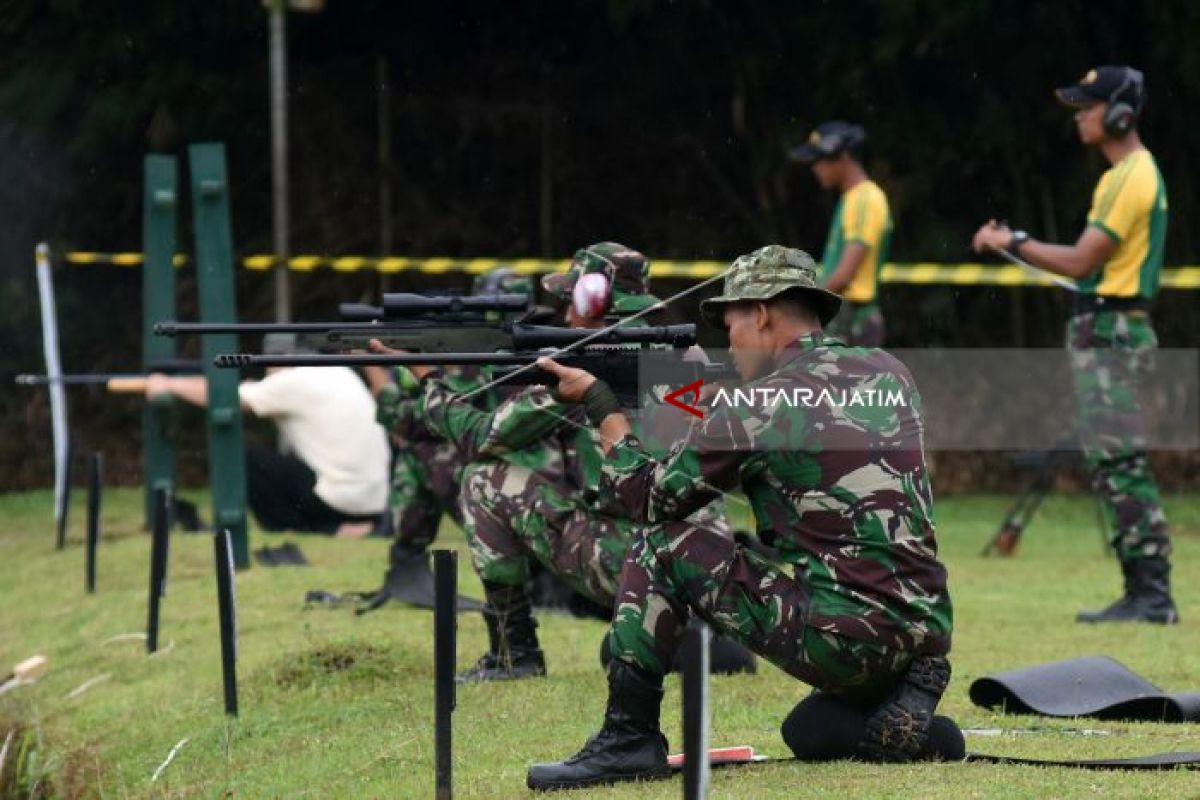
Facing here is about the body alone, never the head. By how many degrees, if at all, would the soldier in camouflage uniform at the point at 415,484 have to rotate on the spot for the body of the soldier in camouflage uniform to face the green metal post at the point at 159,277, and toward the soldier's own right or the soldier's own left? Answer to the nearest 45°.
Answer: approximately 45° to the soldier's own right

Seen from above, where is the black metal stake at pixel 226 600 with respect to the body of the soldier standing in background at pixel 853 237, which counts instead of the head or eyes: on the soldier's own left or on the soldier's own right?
on the soldier's own left

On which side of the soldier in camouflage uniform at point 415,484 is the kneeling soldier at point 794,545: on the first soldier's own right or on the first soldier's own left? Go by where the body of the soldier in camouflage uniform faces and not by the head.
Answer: on the first soldier's own left

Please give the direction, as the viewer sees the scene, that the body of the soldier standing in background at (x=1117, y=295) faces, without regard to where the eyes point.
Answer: to the viewer's left

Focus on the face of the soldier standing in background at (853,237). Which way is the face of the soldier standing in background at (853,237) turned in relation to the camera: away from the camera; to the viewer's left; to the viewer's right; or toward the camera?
to the viewer's left

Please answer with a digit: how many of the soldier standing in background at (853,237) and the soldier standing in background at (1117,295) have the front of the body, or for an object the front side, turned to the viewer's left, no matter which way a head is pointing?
2

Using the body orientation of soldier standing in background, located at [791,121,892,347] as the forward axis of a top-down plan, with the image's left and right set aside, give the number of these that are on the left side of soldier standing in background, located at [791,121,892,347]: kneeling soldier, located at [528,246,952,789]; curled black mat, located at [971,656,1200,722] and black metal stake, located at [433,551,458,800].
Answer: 3

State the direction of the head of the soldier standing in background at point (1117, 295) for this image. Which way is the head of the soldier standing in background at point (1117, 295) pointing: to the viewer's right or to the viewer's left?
to the viewer's left

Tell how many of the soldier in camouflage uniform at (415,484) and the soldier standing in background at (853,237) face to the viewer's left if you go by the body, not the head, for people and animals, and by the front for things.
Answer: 2

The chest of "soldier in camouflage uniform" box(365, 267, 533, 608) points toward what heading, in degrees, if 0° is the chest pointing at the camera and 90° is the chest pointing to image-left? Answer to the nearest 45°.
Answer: approximately 90°

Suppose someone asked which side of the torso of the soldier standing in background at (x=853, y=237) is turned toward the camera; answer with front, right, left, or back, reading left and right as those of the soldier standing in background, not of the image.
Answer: left

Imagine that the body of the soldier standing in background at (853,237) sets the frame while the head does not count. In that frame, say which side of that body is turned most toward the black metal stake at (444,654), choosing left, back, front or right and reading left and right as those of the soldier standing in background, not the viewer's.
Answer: left

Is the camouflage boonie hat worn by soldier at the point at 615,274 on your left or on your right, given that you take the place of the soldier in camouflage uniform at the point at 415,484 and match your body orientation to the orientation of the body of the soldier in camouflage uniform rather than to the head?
on your left

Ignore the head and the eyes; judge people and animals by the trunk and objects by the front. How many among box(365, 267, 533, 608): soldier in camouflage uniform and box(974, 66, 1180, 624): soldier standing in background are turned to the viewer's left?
2
